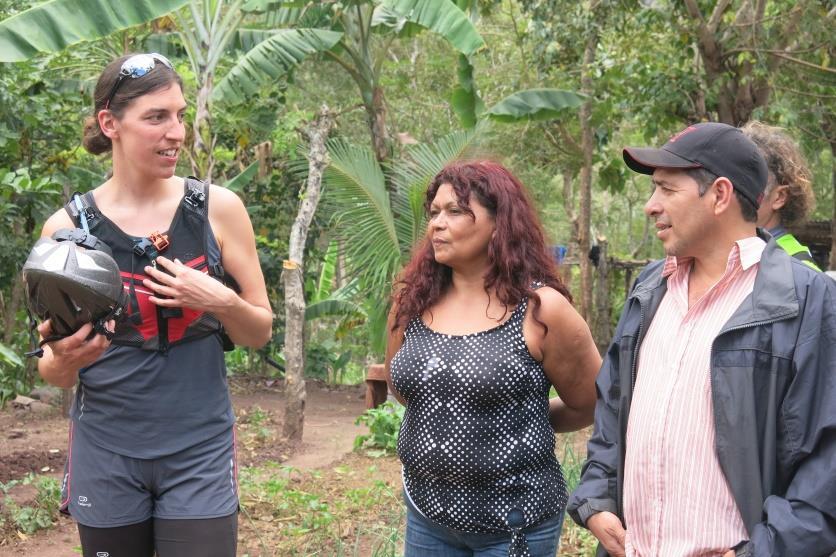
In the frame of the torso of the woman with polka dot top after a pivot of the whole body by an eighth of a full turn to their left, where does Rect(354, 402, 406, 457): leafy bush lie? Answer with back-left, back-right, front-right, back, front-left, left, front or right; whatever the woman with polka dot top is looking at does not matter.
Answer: back

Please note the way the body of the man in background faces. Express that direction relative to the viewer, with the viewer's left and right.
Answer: facing to the left of the viewer

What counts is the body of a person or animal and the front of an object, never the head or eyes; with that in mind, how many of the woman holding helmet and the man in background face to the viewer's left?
1

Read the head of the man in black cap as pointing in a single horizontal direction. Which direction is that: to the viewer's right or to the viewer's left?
to the viewer's left

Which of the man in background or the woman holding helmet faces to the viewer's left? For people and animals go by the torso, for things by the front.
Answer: the man in background

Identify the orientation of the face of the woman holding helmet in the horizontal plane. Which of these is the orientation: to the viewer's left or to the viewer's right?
to the viewer's right

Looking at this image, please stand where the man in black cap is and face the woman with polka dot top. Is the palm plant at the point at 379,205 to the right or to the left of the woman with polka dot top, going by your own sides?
right

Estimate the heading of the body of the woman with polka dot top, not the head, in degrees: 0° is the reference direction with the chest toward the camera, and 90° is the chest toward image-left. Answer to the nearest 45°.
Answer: approximately 45°

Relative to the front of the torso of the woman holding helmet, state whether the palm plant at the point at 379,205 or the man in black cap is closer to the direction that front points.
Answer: the man in black cap

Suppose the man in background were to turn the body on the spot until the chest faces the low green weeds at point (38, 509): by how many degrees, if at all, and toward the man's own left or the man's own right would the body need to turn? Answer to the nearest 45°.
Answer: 0° — they already face it
